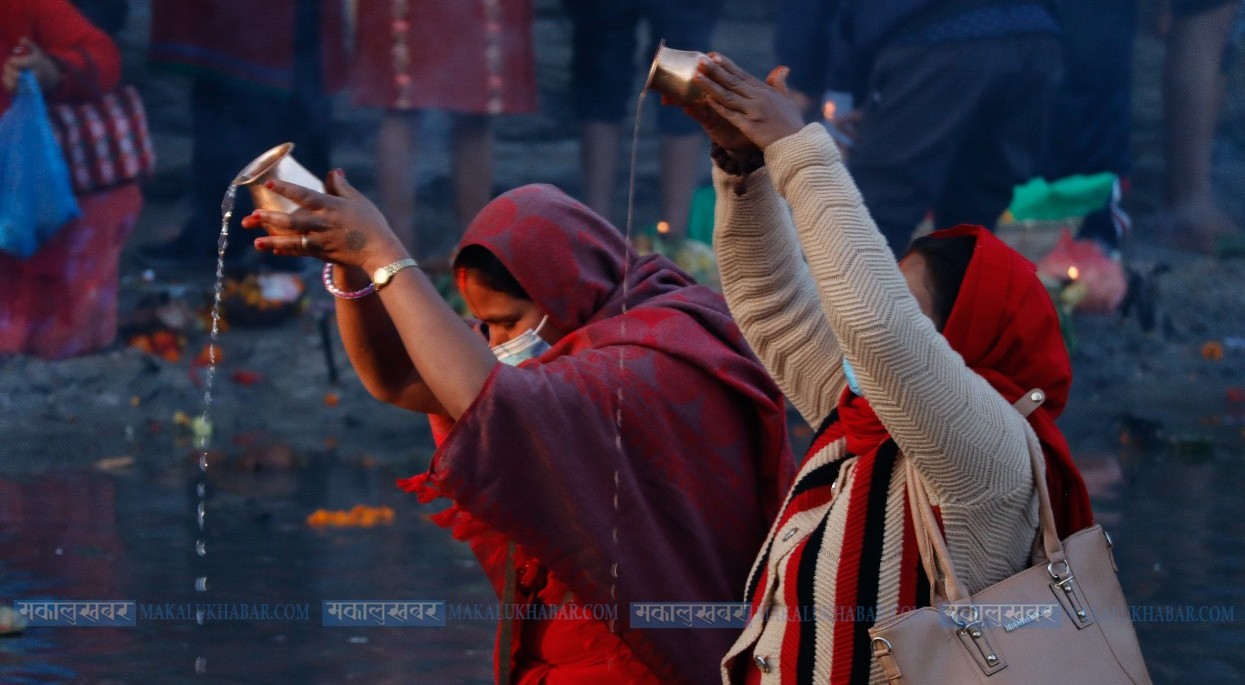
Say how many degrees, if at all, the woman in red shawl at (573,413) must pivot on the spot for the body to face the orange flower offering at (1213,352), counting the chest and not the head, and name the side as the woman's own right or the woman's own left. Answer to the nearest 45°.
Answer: approximately 135° to the woman's own right

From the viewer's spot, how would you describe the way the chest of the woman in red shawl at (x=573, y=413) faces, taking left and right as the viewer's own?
facing to the left of the viewer

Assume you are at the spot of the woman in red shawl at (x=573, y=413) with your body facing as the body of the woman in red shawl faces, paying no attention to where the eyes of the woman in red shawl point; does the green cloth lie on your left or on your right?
on your right

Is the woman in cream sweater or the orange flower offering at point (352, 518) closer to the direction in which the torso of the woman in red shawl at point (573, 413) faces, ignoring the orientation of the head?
the orange flower offering

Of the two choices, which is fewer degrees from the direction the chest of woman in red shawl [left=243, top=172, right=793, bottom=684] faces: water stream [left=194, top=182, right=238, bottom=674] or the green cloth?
the water stream

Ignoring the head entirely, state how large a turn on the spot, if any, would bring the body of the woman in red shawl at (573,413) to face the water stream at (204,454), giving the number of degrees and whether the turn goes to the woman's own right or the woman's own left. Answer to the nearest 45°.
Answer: approximately 45° to the woman's own right
